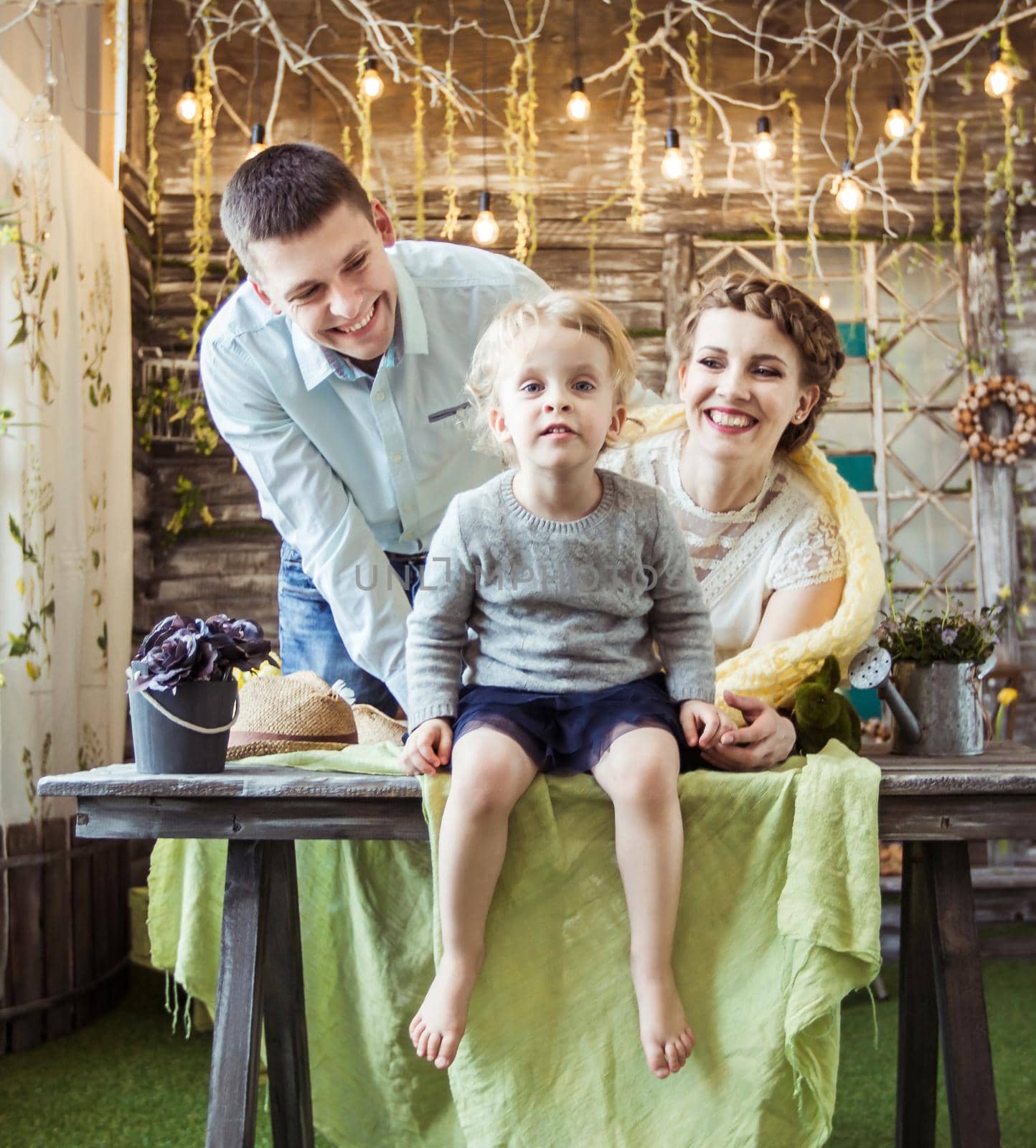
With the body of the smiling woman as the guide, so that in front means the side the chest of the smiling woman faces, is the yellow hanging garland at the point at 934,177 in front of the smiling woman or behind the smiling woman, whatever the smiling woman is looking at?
behind

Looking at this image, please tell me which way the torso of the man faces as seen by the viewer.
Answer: toward the camera

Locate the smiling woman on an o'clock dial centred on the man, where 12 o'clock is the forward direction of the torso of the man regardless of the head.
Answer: The smiling woman is roughly at 10 o'clock from the man.

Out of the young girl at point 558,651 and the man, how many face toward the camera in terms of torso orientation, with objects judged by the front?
2

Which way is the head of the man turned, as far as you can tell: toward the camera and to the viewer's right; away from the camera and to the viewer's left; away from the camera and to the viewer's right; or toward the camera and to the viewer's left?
toward the camera and to the viewer's right

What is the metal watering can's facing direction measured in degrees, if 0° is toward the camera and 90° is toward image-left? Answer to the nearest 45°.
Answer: approximately 45°

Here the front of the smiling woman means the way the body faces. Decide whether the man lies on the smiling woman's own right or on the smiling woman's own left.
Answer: on the smiling woman's own right

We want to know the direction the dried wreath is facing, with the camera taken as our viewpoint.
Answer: facing the viewer

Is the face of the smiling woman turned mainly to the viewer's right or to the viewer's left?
to the viewer's left

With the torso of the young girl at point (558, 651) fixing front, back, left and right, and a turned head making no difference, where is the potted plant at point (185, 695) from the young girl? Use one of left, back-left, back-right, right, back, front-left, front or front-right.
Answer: right

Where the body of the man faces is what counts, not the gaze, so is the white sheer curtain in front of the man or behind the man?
behind

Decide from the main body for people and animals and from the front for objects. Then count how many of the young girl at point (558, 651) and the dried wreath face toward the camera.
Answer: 2

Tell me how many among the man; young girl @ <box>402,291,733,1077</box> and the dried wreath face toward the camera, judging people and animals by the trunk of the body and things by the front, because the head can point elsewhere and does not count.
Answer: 3

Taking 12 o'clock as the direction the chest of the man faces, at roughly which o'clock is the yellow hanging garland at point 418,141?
The yellow hanging garland is roughly at 6 o'clock from the man.

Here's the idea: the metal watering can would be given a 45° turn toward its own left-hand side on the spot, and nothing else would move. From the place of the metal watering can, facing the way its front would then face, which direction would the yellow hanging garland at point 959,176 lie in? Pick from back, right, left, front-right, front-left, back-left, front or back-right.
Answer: back

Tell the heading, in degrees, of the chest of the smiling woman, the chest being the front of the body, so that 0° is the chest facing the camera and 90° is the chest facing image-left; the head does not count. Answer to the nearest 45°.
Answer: approximately 45°
